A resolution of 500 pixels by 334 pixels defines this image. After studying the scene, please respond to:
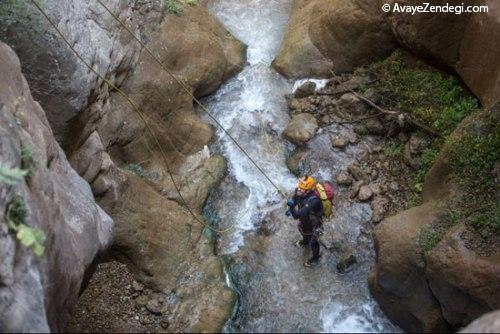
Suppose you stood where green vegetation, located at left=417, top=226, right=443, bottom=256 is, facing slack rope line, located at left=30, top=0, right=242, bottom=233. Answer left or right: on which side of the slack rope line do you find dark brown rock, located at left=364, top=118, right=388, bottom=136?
right

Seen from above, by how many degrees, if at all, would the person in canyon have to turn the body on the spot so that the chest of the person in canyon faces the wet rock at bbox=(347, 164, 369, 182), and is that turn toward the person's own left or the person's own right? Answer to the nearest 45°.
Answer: approximately 135° to the person's own right

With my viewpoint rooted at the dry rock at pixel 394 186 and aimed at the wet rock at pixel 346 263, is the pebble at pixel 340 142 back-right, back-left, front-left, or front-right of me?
back-right

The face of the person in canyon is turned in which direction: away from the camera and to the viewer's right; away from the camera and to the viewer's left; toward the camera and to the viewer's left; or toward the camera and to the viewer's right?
toward the camera and to the viewer's left

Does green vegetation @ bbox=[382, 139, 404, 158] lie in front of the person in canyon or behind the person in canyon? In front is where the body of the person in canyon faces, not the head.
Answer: behind

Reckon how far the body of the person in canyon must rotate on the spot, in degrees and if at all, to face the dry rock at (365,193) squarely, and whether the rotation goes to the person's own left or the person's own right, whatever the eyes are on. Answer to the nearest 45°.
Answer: approximately 135° to the person's own right

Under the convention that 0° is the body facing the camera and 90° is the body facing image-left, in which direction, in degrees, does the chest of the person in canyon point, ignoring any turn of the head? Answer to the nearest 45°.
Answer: approximately 45°

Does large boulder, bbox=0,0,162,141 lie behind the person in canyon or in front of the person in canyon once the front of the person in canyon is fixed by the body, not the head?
in front

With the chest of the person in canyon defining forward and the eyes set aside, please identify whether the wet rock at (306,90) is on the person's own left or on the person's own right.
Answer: on the person's own right

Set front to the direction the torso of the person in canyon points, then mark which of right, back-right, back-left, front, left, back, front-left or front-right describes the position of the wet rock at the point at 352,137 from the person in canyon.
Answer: back-right

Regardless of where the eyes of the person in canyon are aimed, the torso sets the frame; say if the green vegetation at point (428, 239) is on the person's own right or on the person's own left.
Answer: on the person's own left
